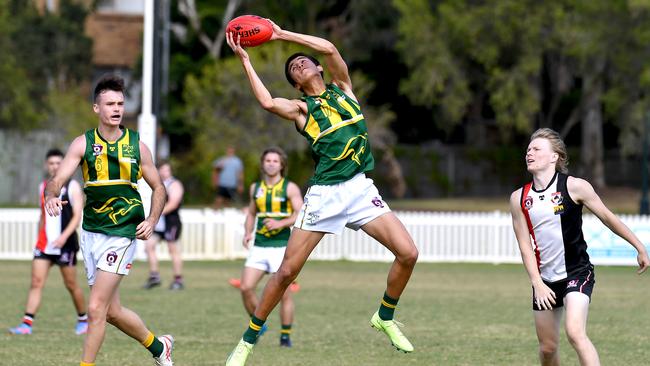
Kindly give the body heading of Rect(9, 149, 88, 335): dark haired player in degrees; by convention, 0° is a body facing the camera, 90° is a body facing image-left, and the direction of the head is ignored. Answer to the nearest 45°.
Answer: approximately 45°

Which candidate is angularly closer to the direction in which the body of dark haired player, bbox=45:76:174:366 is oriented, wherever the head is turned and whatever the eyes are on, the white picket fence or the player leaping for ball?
the player leaping for ball

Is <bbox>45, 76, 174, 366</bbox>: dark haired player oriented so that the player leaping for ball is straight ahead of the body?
no

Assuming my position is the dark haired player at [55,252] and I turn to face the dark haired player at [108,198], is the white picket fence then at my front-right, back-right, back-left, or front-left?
back-left

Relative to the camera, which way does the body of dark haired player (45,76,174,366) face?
toward the camera

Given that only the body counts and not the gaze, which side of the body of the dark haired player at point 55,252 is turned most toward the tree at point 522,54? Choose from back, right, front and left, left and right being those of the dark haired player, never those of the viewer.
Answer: back

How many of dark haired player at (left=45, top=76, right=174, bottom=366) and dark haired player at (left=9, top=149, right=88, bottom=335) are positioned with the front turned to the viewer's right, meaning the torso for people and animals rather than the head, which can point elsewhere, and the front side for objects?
0

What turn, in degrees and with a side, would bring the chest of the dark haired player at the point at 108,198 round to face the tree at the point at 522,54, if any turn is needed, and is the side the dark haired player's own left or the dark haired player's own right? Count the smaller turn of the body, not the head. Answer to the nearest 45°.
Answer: approximately 135° to the dark haired player's own left

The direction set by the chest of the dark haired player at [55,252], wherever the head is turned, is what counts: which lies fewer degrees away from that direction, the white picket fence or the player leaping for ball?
the player leaping for ball

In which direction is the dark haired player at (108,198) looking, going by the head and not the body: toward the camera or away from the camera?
toward the camera

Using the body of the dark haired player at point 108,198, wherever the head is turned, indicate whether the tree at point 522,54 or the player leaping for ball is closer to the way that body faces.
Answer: the player leaping for ball

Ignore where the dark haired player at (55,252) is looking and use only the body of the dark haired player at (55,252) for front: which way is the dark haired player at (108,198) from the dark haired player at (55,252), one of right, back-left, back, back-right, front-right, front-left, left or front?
front-left

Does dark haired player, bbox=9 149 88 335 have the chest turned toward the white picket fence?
no

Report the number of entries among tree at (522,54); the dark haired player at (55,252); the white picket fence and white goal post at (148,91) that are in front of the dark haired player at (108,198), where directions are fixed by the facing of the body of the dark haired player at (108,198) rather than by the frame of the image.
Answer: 0
